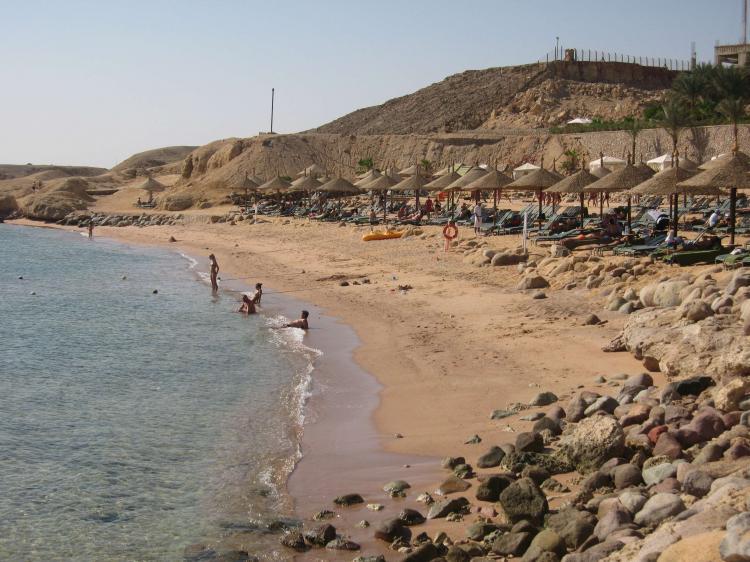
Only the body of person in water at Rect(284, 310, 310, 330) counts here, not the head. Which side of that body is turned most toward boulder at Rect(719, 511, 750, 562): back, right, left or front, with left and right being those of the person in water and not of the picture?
left

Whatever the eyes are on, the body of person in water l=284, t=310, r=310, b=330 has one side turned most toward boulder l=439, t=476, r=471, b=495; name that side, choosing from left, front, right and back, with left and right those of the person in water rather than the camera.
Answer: left

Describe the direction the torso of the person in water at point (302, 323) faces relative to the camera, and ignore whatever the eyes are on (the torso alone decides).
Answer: to the viewer's left

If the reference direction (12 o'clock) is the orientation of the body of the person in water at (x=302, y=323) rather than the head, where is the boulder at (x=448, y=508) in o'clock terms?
The boulder is roughly at 9 o'clock from the person in water.

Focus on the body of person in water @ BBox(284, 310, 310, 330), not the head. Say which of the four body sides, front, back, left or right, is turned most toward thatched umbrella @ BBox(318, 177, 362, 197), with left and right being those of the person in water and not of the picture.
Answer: right

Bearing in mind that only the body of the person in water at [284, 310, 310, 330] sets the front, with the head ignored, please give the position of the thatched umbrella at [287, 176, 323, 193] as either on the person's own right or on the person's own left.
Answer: on the person's own right

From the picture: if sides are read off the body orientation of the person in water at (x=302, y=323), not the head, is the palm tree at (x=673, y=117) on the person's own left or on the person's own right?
on the person's own right

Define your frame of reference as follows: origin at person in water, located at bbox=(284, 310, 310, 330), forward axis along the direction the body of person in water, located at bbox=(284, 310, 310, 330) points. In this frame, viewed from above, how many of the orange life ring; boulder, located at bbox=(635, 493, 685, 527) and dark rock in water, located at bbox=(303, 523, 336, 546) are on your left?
2

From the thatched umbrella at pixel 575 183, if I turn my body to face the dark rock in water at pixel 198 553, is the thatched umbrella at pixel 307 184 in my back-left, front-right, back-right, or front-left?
back-right
